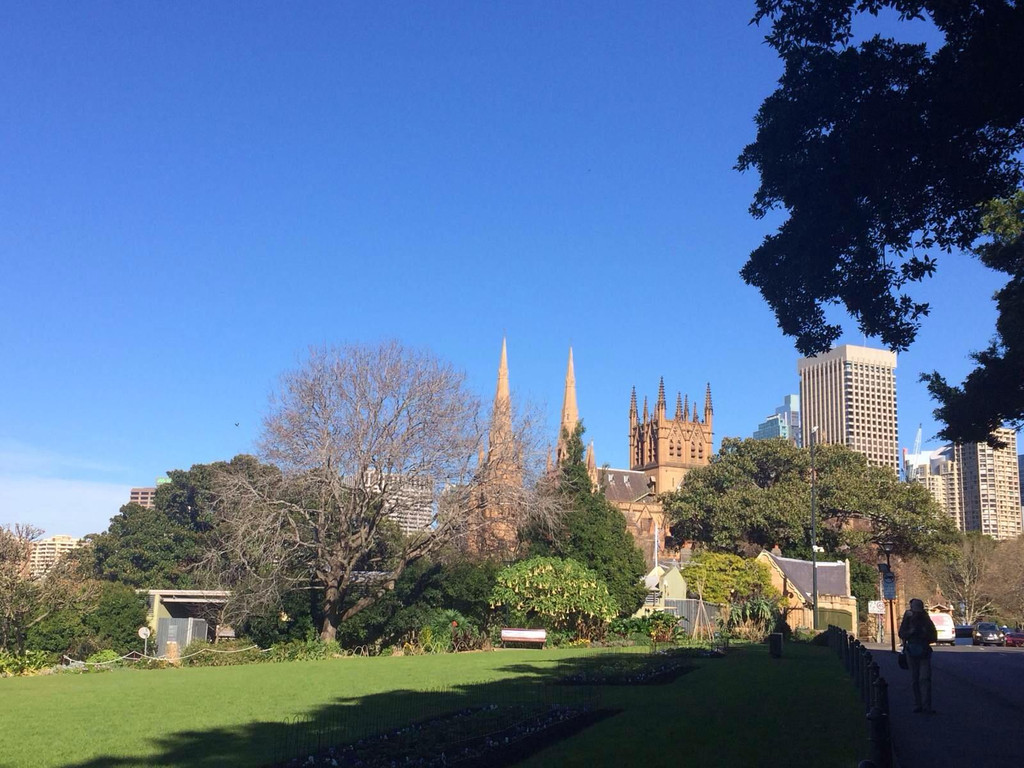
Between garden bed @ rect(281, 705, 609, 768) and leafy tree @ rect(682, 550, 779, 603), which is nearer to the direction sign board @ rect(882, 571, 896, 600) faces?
the garden bed

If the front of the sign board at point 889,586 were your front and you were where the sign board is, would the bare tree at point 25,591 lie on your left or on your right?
on your right

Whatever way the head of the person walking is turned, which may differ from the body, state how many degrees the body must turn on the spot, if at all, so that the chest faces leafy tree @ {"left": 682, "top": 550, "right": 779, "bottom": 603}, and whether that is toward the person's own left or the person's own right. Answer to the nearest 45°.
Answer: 0° — they already face it

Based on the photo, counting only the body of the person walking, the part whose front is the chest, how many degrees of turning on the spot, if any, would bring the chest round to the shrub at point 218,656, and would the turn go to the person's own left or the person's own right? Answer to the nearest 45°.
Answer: approximately 45° to the person's own left

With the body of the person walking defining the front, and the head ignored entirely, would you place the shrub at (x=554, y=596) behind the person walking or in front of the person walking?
in front

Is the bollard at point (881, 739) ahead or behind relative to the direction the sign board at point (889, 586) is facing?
ahead

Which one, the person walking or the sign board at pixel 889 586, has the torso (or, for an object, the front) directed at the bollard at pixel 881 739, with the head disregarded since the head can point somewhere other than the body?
the sign board

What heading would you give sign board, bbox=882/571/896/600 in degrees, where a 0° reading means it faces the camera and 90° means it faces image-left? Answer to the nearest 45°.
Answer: approximately 0°

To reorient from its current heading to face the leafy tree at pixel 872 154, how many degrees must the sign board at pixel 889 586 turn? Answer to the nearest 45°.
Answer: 0° — it already faces it

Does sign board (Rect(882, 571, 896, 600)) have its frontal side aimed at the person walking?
yes
